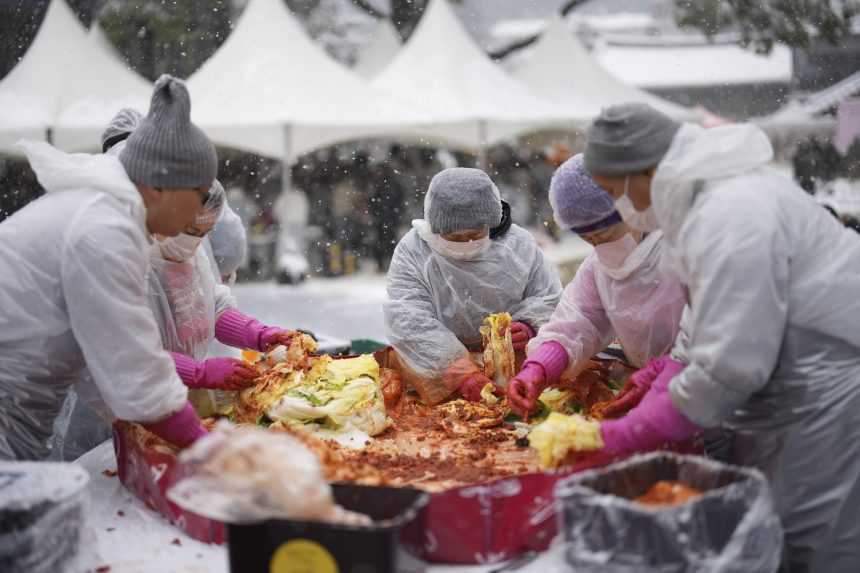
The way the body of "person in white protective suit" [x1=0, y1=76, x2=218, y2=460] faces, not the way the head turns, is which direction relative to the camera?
to the viewer's right

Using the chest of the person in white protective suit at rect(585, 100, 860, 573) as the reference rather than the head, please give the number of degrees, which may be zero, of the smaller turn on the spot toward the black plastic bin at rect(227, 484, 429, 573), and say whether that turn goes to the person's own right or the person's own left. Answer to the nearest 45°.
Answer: approximately 45° to the person's own left

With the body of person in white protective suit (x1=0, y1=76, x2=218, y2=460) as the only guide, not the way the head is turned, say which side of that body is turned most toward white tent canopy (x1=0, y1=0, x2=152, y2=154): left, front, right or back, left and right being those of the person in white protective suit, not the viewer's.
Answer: left

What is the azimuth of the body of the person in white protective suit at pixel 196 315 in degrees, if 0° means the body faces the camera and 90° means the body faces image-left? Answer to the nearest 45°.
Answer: approximately 270°

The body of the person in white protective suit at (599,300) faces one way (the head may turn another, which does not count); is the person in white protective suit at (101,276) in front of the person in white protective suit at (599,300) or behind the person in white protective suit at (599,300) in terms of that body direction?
in front

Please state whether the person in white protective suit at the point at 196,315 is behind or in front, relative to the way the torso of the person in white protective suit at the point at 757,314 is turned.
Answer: in front

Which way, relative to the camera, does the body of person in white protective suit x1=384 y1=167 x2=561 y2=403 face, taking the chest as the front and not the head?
toward the camera

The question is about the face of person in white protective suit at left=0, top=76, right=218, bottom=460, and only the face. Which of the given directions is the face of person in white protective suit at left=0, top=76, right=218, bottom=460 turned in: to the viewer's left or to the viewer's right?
to the viewer's right

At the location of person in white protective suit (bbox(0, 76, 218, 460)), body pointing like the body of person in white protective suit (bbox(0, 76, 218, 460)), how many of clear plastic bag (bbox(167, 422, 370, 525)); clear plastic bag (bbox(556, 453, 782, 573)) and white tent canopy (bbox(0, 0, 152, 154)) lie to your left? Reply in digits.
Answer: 1

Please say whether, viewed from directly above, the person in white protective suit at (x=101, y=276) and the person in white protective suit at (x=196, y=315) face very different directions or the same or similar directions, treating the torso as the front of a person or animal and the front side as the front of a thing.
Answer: same or similar directions

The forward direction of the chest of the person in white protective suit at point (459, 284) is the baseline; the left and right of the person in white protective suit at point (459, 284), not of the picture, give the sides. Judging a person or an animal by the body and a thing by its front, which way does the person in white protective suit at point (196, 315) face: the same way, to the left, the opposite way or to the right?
to the left

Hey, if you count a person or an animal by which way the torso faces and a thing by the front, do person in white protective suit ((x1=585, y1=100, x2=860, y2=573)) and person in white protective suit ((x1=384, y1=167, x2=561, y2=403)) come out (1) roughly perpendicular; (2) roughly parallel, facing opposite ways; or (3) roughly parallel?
roughly perpendicular

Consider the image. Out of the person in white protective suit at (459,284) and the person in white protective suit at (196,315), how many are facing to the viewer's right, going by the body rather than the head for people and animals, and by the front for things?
1

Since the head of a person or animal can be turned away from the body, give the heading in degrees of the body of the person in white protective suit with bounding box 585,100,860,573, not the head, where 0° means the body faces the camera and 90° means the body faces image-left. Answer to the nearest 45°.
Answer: approximately 90°

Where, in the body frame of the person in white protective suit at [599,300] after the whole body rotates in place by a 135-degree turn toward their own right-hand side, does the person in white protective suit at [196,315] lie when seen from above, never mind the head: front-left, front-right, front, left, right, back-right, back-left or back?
left

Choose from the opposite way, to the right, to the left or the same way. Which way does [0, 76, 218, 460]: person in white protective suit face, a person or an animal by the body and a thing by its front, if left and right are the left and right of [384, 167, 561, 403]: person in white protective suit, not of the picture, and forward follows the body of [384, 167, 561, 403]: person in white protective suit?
to the left
